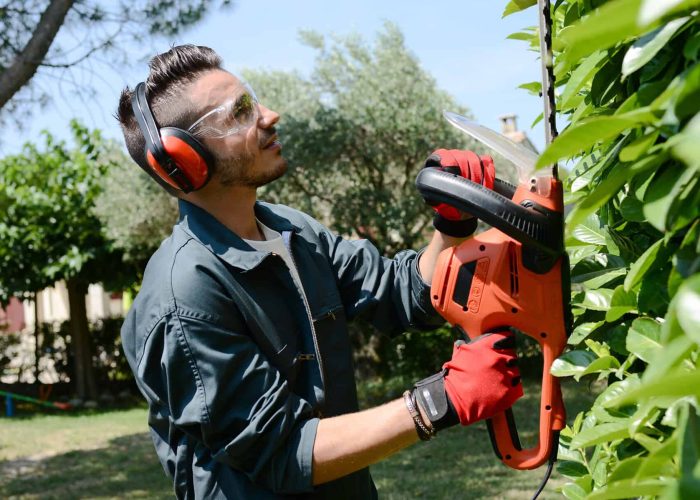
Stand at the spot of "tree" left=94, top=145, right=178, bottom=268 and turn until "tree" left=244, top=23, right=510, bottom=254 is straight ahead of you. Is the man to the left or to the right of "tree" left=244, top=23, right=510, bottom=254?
right

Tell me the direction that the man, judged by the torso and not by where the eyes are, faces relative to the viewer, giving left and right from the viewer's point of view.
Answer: facing the viewer and to the right of the viewer

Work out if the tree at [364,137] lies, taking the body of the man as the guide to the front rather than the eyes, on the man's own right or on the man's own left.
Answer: on the man's own left

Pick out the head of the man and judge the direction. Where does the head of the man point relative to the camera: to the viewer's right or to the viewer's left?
to the viewer's right

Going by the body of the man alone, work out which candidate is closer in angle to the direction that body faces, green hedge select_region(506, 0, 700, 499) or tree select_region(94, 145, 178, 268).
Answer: the green hedge

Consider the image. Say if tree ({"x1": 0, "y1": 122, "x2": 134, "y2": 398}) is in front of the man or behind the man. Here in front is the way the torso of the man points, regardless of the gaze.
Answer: behind

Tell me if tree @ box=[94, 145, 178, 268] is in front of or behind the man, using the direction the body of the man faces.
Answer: behind

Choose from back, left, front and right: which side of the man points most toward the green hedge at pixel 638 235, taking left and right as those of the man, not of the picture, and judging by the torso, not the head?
front
